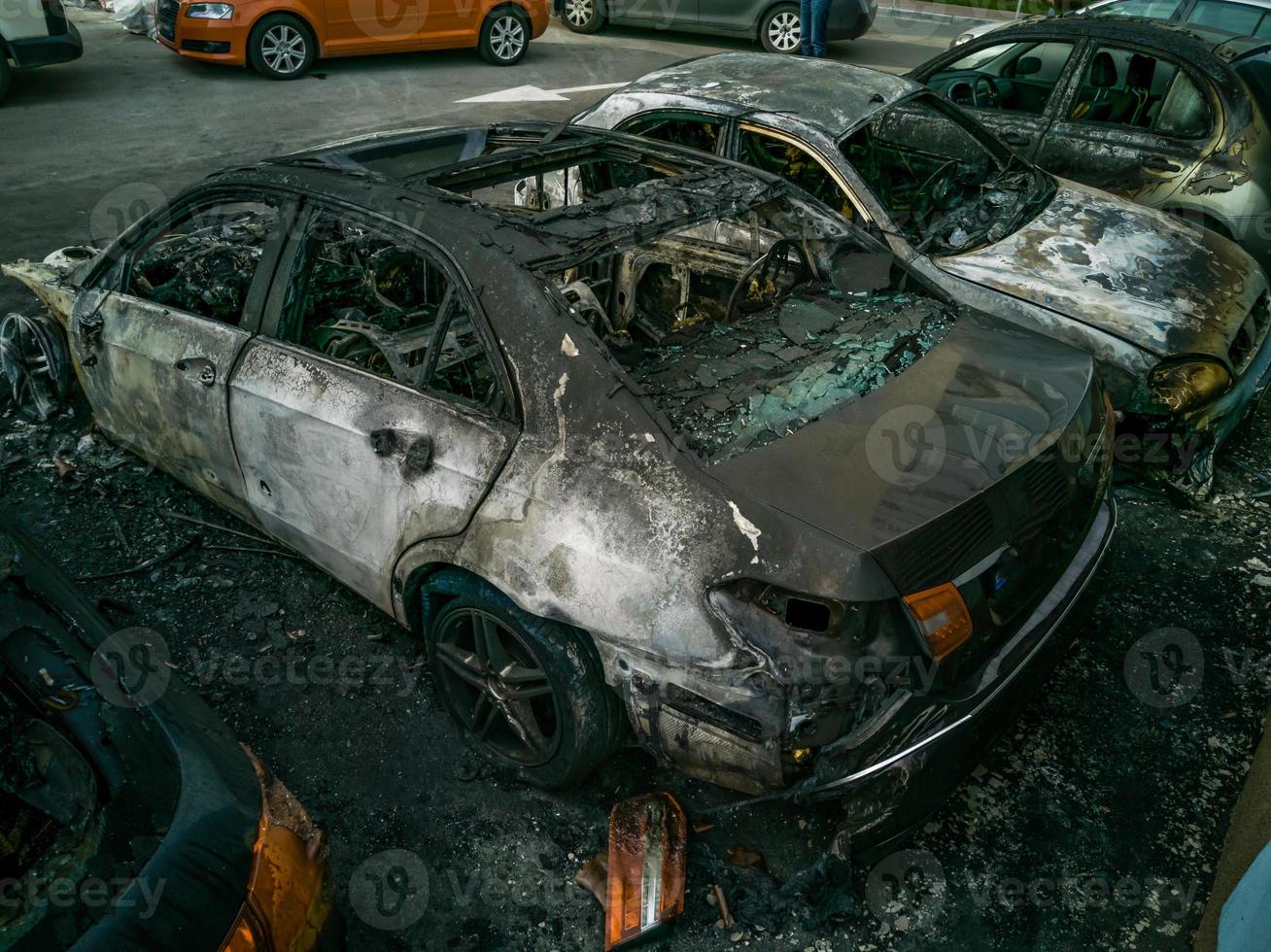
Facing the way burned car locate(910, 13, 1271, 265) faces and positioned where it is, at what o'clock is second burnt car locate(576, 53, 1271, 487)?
The second burnt car is roughly at 8 o'clock from the burned car.

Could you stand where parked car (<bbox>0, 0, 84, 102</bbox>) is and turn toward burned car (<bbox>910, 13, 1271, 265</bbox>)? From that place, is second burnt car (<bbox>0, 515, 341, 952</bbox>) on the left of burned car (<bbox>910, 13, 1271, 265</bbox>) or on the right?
right

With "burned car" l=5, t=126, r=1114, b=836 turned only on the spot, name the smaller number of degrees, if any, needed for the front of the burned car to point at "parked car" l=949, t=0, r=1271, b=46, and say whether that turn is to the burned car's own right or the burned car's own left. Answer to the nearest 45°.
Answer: approximately 90° to the burned car's own right

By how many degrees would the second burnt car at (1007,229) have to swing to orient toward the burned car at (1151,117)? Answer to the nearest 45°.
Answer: approximately 90° to its left

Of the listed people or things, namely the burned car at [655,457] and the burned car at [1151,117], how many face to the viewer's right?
0

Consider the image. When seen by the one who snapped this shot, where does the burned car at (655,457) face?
facing away from the viewer and to the left of the viewer

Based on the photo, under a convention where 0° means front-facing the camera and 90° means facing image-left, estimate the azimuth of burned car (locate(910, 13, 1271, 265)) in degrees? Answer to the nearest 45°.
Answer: approximately 135°

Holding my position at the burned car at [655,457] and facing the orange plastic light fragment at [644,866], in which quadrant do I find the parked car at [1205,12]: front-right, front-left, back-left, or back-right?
back-left

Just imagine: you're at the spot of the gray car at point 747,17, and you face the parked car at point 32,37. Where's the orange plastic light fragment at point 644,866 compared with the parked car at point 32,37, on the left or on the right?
left
